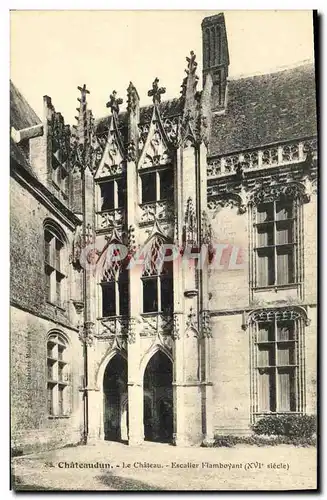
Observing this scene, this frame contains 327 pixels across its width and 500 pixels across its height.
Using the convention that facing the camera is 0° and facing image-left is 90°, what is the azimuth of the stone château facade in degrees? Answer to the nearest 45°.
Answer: approximately 0°
